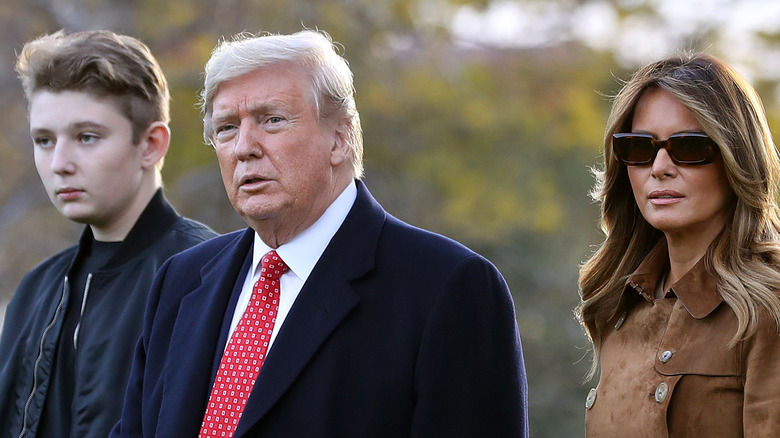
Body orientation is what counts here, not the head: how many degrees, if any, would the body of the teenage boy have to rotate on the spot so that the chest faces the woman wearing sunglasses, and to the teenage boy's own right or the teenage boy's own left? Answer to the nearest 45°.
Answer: approximately 90° to the teenage boy's own left

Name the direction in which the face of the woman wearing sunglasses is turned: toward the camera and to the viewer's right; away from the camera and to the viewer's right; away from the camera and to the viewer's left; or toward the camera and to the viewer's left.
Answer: toward the camera and to the viewer's left

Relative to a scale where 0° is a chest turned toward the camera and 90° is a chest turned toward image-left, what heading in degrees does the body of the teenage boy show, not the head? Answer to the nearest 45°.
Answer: approximately 45°
